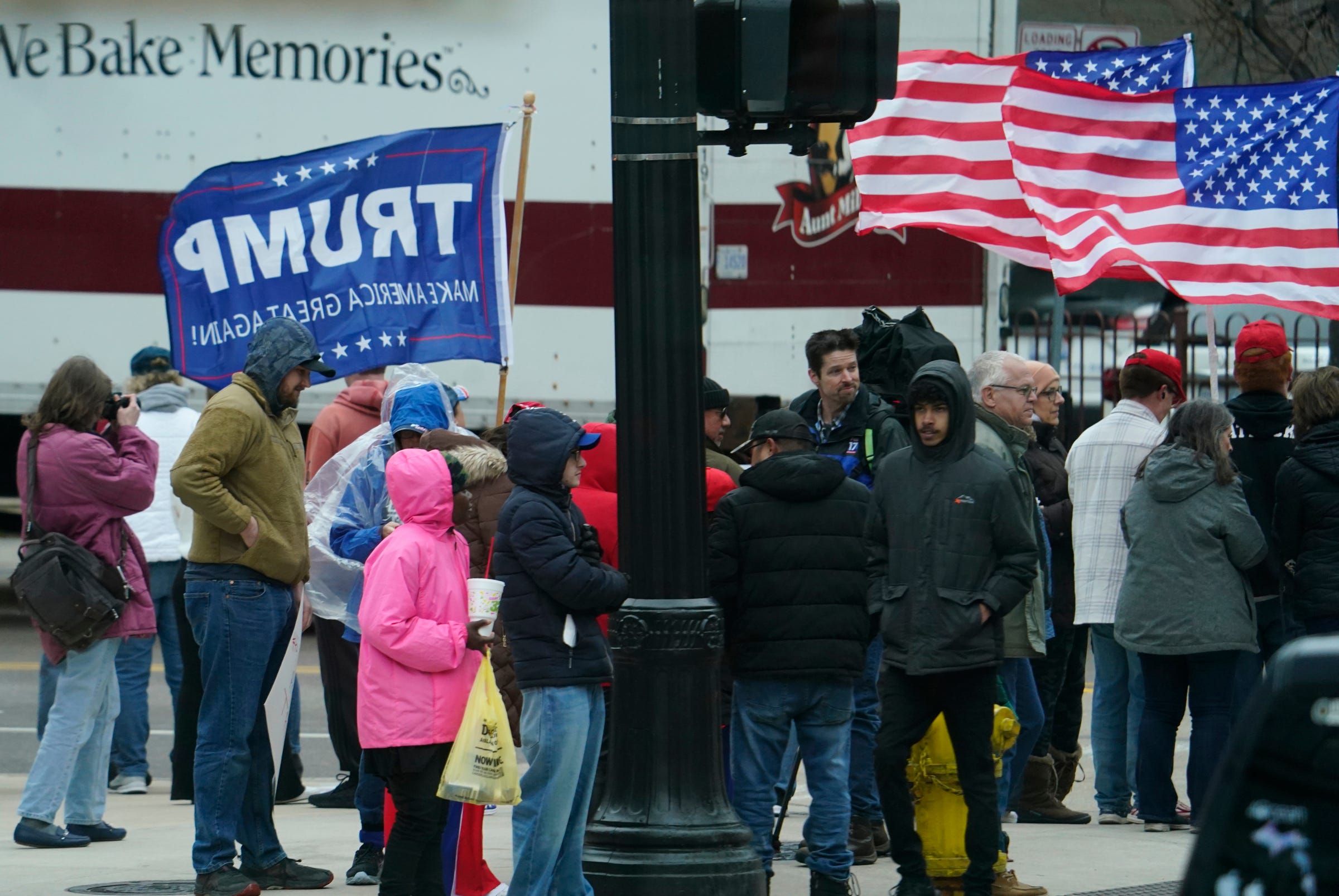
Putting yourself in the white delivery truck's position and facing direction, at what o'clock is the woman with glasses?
The woman with glasses is roughly at 8 o'clock from the white delivery truck.

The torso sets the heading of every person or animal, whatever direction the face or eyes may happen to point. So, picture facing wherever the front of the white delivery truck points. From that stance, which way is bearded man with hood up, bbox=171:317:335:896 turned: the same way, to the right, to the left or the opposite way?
the opposite way

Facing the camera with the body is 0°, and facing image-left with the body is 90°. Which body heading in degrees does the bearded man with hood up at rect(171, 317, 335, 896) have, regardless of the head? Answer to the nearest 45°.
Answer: approximately 270°

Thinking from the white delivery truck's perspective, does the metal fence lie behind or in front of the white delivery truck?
behind

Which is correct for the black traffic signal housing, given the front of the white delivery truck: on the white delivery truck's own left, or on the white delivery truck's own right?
on the white delivery truck's own left

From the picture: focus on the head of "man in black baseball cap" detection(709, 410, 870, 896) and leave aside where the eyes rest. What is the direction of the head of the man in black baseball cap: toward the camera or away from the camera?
away from the camera

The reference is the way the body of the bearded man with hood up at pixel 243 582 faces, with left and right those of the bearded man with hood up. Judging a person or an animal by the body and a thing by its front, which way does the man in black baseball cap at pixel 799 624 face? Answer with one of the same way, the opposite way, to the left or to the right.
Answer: to the left

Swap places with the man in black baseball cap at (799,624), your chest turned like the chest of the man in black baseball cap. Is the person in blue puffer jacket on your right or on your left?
on your left

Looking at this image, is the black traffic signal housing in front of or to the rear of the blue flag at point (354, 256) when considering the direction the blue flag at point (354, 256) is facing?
to the rear

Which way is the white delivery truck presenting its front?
to the viewer's left

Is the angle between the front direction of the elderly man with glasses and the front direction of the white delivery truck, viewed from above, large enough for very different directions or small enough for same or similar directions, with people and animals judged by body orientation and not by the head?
very different directions

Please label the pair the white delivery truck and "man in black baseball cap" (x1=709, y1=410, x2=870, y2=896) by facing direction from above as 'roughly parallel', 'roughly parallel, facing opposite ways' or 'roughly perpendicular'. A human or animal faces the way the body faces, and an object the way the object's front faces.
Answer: roughly perpendicular

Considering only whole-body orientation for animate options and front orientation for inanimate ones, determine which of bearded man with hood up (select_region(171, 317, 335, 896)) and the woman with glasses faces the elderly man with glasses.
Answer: the bearded man with hood up

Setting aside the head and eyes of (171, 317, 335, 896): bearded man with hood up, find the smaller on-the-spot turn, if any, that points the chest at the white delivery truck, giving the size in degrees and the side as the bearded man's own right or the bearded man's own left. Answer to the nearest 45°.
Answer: approximately 90° to the bearded man's own left

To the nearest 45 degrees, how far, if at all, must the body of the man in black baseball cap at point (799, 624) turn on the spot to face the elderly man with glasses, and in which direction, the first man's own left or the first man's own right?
approximately 45° to the first man's own right
